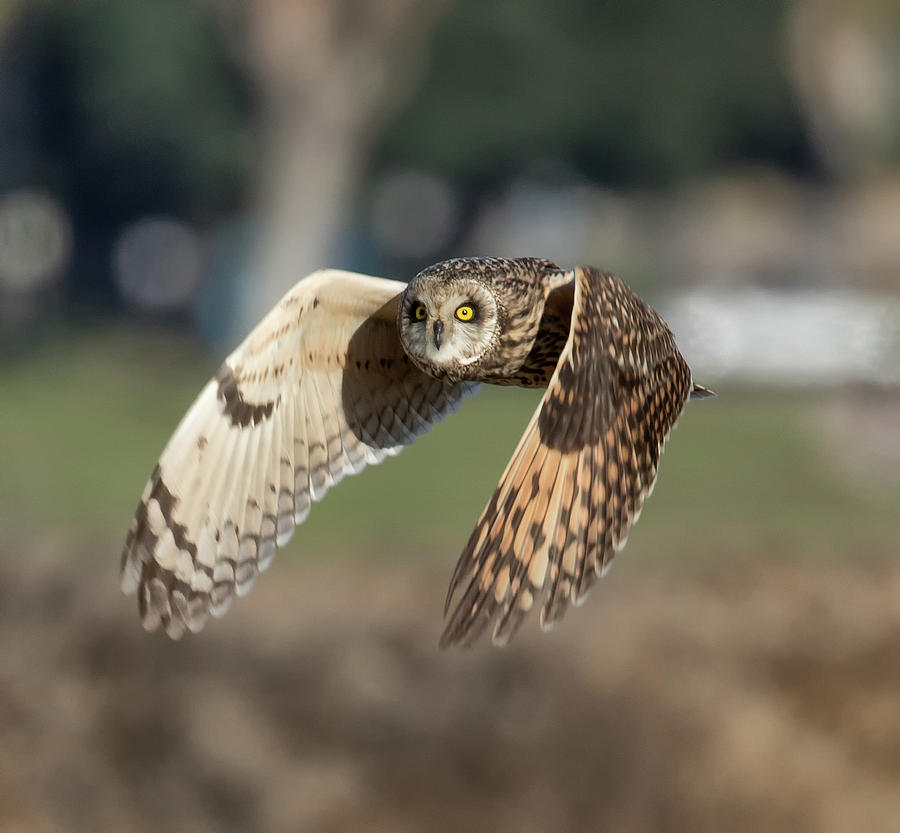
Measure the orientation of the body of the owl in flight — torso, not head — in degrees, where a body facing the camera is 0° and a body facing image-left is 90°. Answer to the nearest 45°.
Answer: approximately 45°

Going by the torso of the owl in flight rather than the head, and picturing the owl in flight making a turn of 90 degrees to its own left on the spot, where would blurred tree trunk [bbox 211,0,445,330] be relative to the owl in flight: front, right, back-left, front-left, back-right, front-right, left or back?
back-left

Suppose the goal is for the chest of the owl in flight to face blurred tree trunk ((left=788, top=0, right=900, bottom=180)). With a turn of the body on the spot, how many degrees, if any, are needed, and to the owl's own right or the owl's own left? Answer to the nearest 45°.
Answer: approximately 135° to the owl's own right
